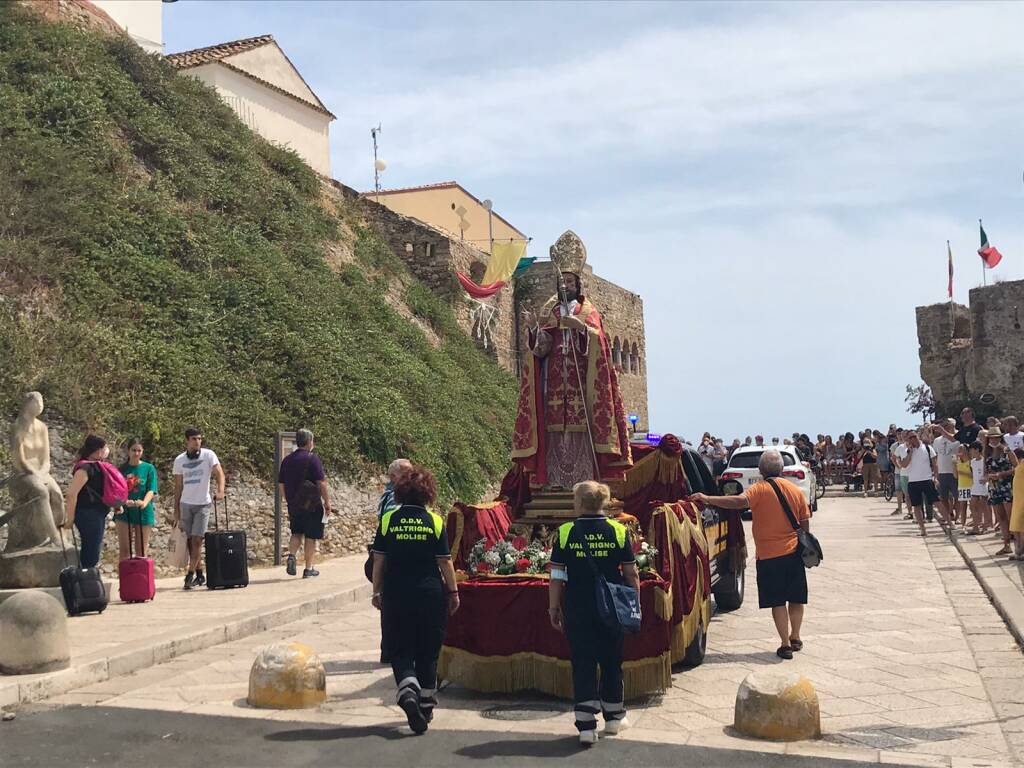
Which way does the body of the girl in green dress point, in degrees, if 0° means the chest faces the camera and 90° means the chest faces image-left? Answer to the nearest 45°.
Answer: approximately 0°

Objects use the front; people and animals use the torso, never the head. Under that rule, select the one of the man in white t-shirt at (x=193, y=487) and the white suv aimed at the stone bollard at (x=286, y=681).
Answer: the man in white t-shirt

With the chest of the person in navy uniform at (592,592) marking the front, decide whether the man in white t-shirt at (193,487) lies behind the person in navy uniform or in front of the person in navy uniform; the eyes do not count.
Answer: in front

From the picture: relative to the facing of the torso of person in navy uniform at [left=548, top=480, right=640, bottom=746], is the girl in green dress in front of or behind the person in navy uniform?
in front

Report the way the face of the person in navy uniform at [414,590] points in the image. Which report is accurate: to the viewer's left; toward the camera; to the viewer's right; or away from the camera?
away from the camera

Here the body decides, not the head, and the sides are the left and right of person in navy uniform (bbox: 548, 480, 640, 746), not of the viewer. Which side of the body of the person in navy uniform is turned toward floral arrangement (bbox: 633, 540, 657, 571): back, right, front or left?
front

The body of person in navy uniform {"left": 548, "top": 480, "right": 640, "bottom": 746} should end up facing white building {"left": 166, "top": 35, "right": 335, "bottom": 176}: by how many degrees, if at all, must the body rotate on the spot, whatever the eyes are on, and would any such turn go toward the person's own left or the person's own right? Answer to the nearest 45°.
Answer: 0° — they already face it

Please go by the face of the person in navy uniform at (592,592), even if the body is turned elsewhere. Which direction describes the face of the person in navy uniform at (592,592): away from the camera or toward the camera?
away from the camera

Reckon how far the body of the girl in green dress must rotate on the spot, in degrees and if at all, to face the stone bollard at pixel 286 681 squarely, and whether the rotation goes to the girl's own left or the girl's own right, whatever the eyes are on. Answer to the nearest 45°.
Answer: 0° — they already face it

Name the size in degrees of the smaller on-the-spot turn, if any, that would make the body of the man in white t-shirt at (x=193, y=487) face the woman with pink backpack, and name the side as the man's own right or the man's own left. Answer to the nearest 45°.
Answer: approximately 45° to the man's own right

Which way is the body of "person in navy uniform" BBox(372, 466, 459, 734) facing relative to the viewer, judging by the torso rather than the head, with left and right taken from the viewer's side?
facing away from the viewer

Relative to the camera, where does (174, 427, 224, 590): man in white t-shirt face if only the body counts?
toward the camera

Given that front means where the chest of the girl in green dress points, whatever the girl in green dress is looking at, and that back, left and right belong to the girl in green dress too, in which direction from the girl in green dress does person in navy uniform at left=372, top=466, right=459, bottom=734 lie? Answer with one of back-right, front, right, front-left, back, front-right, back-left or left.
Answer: front

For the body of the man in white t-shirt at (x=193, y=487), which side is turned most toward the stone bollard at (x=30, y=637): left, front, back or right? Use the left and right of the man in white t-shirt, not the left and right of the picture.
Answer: front

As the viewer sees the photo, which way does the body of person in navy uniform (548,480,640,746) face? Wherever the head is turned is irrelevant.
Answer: away from the camera

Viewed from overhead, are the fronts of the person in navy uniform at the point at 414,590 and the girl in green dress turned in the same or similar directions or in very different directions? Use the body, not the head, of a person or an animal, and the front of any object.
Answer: very different directions
